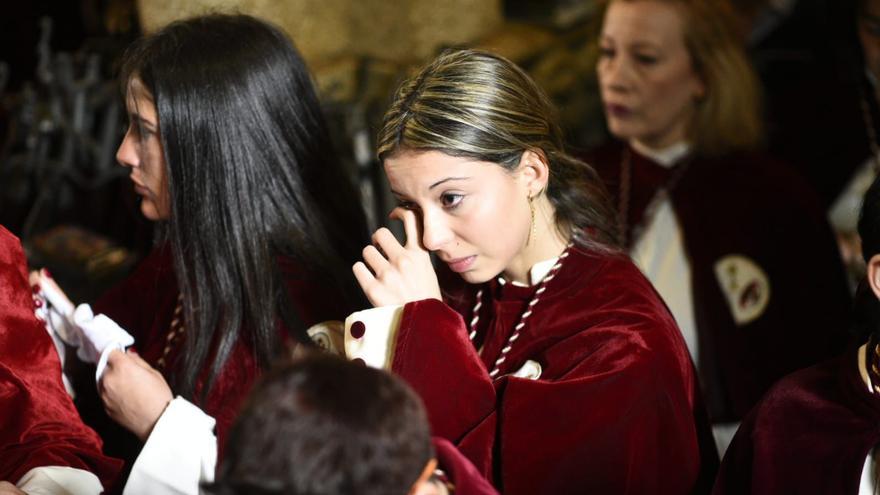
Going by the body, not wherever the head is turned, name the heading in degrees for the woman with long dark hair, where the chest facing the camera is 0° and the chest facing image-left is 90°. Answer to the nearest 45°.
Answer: approximately 90°

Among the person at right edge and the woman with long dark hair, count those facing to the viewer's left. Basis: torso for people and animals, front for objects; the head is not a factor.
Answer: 1

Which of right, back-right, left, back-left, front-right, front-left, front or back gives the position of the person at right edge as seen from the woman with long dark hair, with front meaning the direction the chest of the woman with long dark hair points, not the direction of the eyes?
back-left

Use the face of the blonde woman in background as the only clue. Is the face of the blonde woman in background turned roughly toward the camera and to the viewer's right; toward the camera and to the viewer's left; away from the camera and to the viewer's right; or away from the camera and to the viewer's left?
toward the camera and to the viewer's left

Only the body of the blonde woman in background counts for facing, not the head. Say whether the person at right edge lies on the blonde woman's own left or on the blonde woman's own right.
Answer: on the blonde woman's own left

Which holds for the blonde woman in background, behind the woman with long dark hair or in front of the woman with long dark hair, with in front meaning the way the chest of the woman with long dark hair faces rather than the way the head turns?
behind
